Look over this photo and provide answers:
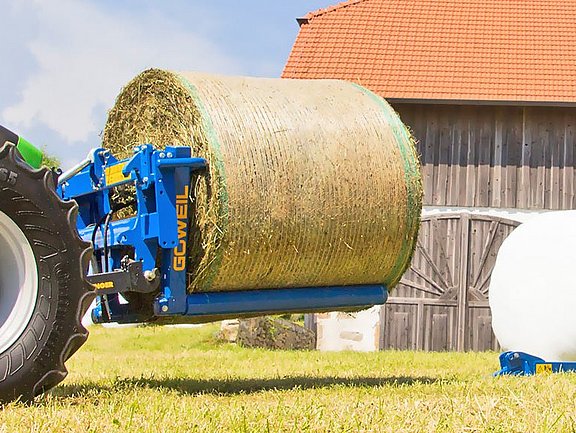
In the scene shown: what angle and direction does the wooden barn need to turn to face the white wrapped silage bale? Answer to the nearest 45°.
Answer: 0° — it already faces it

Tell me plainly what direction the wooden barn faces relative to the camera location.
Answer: facing the viewer

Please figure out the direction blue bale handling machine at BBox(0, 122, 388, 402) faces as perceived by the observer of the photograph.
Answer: facing to the right of the viewer

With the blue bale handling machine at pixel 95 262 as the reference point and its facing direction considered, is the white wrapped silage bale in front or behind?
in front

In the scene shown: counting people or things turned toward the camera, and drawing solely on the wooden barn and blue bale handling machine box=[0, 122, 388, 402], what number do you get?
1

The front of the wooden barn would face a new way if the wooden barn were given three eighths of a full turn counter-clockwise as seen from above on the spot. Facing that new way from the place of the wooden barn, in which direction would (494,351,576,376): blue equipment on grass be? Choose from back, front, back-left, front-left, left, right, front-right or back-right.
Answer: back-right

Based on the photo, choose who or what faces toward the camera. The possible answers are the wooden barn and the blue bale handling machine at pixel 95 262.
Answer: the wooden barn

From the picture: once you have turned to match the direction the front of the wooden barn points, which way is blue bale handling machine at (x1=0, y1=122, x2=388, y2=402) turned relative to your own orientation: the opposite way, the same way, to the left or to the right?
to the left

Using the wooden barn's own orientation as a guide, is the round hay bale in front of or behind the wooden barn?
in front
